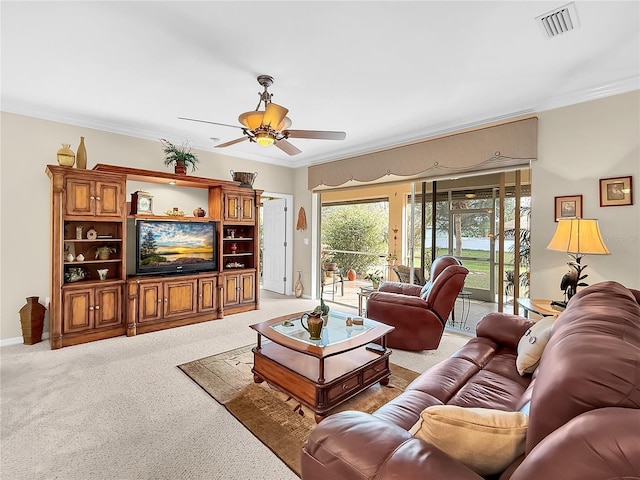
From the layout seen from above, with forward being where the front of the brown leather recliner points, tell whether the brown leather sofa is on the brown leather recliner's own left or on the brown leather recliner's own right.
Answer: on the brown leather recliner's own left

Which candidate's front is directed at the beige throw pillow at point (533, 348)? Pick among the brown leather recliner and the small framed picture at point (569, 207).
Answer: the small framed picture

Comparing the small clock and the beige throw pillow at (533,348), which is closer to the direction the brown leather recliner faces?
the small clock

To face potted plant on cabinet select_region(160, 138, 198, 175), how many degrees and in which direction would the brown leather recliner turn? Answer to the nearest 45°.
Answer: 0° — it already faces it

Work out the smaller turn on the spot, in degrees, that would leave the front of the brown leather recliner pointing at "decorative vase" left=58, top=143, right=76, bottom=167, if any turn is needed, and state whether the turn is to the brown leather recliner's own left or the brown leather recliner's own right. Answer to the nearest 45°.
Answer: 0° — it already faces it

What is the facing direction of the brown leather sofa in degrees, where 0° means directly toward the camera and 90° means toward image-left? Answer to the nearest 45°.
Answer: approximately 90°

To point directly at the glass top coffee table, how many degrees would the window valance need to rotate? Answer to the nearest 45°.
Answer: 0° — it already faces it

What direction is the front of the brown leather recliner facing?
to the viewer's left
